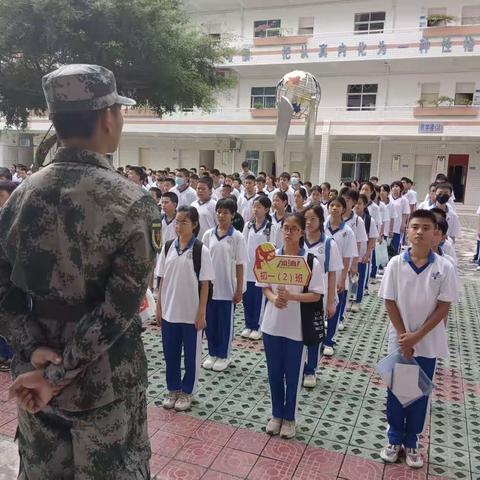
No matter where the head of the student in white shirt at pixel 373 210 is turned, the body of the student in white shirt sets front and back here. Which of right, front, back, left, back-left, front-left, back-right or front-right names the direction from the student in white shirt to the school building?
back-right

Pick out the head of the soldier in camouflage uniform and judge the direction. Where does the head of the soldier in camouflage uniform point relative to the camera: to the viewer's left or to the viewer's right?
to the viewer's right

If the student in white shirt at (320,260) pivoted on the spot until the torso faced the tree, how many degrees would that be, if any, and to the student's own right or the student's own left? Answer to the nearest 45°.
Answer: approximately 90° to the student's own right

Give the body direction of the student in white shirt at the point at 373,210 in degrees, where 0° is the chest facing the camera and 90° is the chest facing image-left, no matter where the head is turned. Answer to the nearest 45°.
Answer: approximately 45°

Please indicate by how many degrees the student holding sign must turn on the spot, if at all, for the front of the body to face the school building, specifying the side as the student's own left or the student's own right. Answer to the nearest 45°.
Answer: approximately 135° to the student's own right

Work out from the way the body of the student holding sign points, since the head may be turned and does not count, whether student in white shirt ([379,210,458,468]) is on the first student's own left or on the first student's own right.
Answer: on the first student's own left

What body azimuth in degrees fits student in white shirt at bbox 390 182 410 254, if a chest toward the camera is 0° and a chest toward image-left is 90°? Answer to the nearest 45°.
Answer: approximately 45°

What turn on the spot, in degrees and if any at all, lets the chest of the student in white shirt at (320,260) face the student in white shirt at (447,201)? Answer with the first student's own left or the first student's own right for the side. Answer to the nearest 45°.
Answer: approximately 180°
